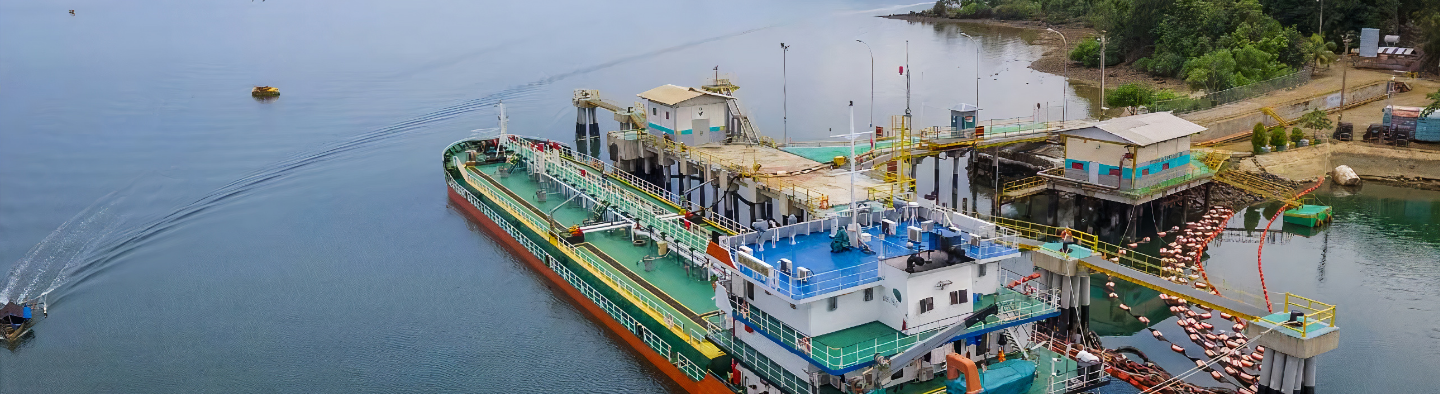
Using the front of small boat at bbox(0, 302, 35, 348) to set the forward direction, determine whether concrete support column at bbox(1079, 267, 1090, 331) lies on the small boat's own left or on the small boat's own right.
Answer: on the small boat's own left

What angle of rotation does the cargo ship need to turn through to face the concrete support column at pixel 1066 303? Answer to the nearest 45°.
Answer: approximately 90° to its right

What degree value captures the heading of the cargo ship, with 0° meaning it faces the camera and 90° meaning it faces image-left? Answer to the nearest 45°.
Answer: approximately 135°

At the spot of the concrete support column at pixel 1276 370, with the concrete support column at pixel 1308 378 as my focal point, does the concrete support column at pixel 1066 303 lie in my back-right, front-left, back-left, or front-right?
back-left

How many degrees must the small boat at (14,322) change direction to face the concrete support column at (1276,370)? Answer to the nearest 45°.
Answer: approximately 90° to its left

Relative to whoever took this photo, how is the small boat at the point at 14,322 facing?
facing the viewer and to the left of the viewer

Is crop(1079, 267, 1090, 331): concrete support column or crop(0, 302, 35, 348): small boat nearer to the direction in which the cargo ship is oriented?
the small boat

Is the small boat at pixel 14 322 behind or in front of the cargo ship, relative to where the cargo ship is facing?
in front

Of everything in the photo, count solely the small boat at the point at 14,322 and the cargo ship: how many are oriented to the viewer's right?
0

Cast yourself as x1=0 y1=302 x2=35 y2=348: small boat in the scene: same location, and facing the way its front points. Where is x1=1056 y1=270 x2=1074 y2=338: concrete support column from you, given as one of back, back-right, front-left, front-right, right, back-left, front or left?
left

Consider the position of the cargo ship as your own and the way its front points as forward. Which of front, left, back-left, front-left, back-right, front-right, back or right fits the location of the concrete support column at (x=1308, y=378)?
back-right
